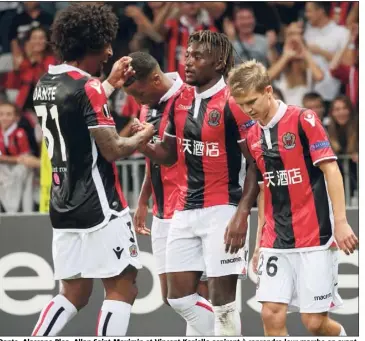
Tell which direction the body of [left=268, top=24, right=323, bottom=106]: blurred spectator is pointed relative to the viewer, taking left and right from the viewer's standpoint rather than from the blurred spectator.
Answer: facing the viewer

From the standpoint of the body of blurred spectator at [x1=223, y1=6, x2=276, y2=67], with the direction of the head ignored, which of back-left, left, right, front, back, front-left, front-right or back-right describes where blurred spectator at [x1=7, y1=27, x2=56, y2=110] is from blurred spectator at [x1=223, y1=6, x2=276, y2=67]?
right

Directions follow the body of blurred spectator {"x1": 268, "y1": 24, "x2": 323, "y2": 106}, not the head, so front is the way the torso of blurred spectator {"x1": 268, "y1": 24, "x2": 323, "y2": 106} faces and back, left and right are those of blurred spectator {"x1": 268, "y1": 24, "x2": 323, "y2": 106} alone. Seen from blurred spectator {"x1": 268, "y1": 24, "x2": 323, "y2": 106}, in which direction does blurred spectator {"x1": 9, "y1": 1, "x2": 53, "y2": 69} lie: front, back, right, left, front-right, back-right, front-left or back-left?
right

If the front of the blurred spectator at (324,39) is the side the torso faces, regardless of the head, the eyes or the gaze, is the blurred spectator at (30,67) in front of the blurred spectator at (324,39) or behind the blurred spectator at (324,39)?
in front

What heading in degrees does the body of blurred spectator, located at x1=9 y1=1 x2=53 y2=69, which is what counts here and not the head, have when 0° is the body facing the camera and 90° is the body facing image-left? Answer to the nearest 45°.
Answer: approximately 0°

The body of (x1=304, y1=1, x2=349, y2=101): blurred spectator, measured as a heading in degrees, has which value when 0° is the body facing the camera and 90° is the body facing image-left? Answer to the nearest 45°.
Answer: approximately 45°

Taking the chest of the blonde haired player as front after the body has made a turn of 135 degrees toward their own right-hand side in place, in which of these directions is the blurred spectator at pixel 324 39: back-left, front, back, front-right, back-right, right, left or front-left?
front

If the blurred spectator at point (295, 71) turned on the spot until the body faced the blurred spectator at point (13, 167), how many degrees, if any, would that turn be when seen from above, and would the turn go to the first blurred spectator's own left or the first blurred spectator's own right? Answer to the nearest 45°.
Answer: approximately 90° to the first blurred spectator's own right

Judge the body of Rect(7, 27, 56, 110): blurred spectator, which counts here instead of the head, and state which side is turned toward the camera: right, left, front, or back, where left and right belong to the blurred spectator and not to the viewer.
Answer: front
